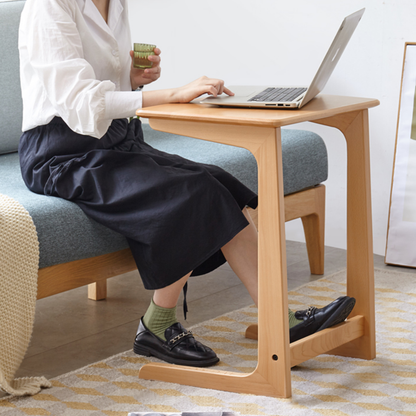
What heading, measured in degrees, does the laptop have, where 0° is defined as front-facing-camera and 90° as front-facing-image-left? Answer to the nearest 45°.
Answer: approximately 90°

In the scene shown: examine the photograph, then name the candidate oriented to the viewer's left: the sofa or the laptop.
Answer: the laptop

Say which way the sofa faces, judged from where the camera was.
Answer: facing the viewer and to the right of the viewer

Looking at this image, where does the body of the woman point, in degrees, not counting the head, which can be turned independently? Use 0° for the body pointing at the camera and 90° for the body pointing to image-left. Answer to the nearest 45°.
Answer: approximately 315°

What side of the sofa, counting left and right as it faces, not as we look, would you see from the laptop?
front

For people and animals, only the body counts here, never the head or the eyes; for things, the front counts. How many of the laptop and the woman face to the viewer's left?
1

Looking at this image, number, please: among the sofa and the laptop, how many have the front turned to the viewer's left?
1

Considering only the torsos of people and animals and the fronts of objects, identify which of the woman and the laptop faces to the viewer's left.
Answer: the laptop
